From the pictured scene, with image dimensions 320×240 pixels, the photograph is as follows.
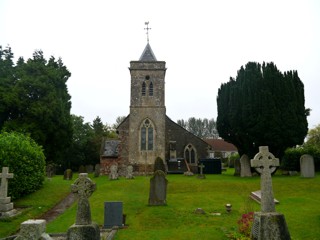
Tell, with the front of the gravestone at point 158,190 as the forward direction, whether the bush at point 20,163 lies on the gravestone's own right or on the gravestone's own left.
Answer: on the gravestone's own right

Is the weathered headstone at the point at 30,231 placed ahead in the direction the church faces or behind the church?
ahead

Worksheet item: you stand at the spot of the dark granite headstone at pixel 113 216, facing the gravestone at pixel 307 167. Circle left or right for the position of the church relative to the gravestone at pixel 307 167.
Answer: left

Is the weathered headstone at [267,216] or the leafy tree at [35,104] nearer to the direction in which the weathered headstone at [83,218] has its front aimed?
the weathered headstone

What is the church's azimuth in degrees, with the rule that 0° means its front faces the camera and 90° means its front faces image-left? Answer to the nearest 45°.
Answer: approximately 0°

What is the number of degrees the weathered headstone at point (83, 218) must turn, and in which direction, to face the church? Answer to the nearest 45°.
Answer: approximately 180°

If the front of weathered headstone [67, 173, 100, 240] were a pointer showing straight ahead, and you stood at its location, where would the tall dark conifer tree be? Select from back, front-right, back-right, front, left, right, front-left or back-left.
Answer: back-left

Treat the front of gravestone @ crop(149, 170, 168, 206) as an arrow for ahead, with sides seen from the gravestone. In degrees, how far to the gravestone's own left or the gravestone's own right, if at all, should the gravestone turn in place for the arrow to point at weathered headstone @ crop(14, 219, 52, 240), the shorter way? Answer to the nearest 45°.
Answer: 0° — it already faces it

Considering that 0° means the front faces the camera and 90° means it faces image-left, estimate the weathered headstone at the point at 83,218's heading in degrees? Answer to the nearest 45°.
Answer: approximately 0°

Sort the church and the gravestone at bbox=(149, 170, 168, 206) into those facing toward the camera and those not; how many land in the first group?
2

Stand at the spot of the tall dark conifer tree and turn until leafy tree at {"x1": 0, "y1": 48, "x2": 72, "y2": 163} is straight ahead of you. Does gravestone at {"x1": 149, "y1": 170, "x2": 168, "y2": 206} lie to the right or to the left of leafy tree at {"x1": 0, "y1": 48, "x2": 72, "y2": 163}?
left
